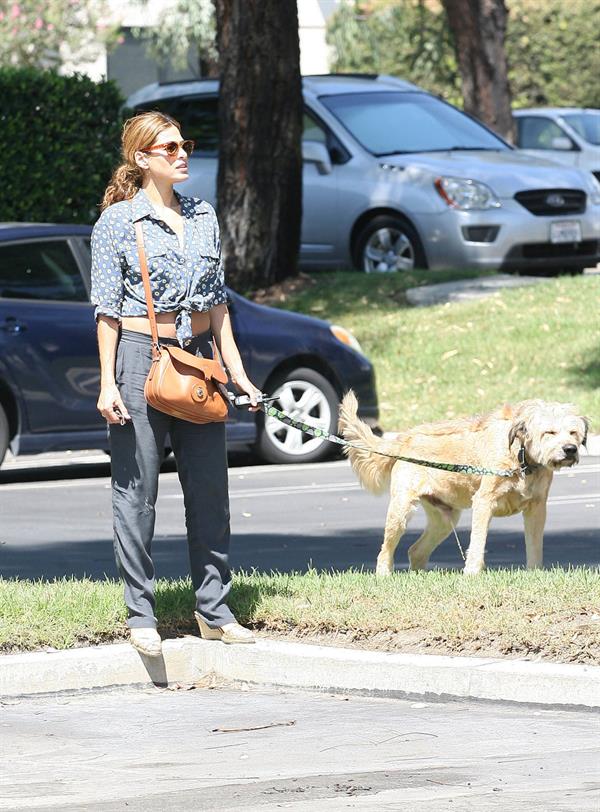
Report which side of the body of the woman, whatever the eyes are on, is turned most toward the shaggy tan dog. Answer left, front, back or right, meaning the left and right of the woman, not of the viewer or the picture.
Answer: left

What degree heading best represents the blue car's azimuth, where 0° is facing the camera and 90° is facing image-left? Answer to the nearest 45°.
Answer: approximately 270°

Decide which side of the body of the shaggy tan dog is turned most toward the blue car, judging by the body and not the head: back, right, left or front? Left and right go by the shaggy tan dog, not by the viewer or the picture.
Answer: back

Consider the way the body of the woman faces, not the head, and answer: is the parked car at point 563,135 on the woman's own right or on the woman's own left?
on the woman's own left

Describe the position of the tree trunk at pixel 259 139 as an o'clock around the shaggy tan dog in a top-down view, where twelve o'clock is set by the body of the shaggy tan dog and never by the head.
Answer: The tree trunk is roughly at 7 o'clock from the shaggy tan dog.

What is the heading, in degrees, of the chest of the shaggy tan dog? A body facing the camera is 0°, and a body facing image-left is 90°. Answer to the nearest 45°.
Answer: approximately 315°

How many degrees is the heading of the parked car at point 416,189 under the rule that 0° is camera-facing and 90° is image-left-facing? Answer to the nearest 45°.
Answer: approximately 315°

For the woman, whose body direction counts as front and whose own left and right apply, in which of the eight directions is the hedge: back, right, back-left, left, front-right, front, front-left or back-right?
back-left
